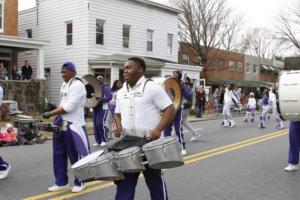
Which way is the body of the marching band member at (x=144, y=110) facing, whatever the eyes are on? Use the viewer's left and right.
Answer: facing the viewer and to the left of the viewer

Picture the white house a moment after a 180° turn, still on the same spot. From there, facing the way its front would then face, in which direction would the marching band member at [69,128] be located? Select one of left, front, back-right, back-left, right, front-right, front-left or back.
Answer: back-left

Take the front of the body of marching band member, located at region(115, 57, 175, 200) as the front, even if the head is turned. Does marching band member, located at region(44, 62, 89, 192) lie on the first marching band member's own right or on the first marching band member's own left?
on the first marching band member's own right

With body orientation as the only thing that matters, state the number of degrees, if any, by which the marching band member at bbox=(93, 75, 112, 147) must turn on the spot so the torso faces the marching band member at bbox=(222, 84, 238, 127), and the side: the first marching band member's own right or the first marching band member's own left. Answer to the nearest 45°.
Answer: approximately 180°

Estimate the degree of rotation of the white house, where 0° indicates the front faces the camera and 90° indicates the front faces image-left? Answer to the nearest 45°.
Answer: approximately 315°

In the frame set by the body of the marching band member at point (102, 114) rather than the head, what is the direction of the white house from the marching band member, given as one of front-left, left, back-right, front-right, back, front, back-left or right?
back-right

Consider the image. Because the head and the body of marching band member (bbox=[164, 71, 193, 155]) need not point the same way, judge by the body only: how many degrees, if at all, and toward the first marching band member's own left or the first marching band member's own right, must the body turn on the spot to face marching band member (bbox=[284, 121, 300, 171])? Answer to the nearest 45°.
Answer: approximately 135° to the first marching band member's own left

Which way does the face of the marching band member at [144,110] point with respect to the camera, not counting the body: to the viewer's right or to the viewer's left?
to the viewer's left

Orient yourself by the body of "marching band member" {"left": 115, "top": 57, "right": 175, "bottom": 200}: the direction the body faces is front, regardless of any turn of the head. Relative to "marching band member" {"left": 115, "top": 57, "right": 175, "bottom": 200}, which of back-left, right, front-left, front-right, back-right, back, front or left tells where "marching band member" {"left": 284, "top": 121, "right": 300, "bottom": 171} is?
back
